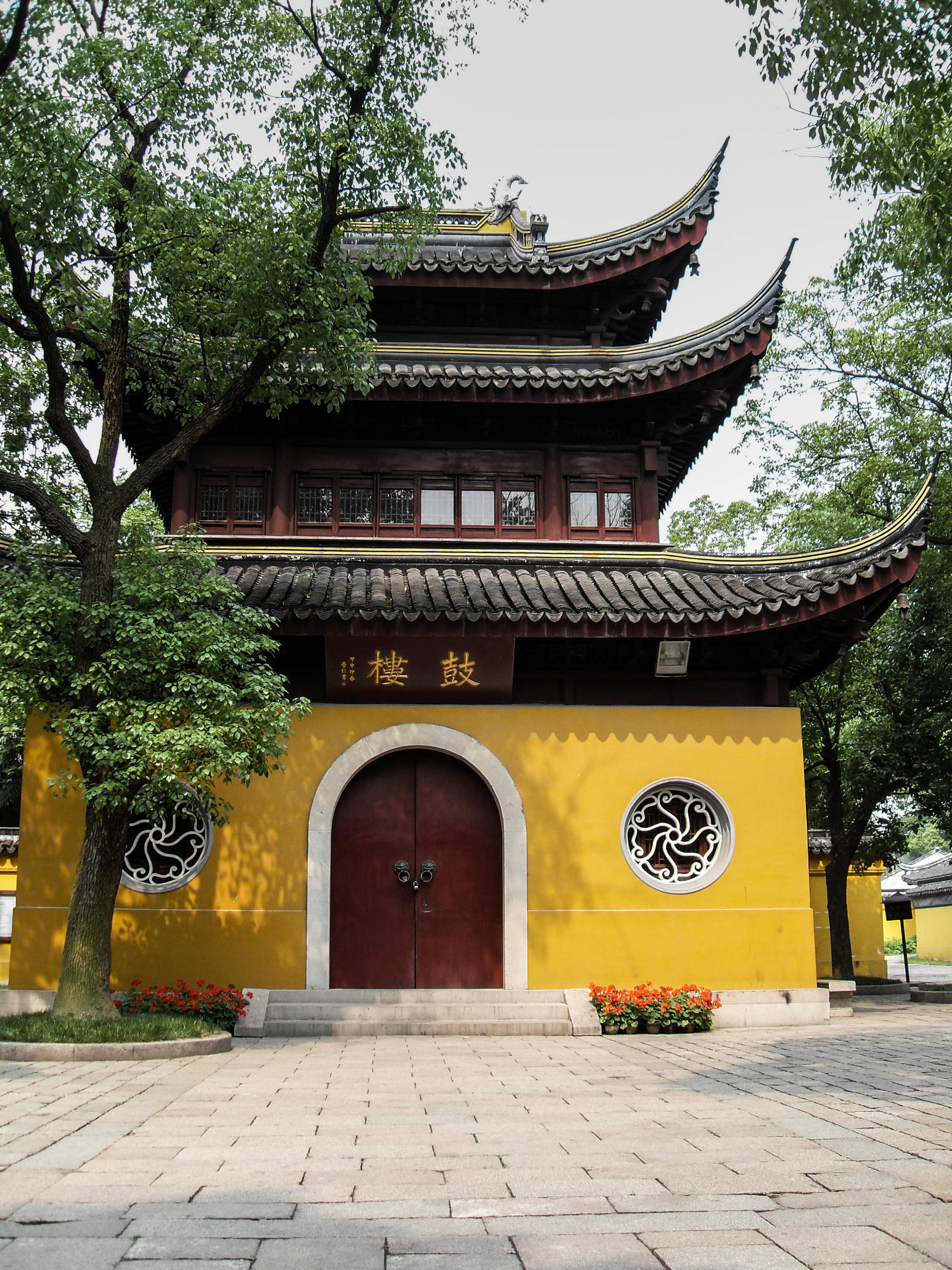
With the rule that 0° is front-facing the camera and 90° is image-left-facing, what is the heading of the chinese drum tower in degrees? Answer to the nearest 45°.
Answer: approximately 0°

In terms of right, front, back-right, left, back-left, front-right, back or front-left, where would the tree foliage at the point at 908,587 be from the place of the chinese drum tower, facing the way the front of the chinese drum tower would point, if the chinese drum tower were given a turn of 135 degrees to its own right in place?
right
